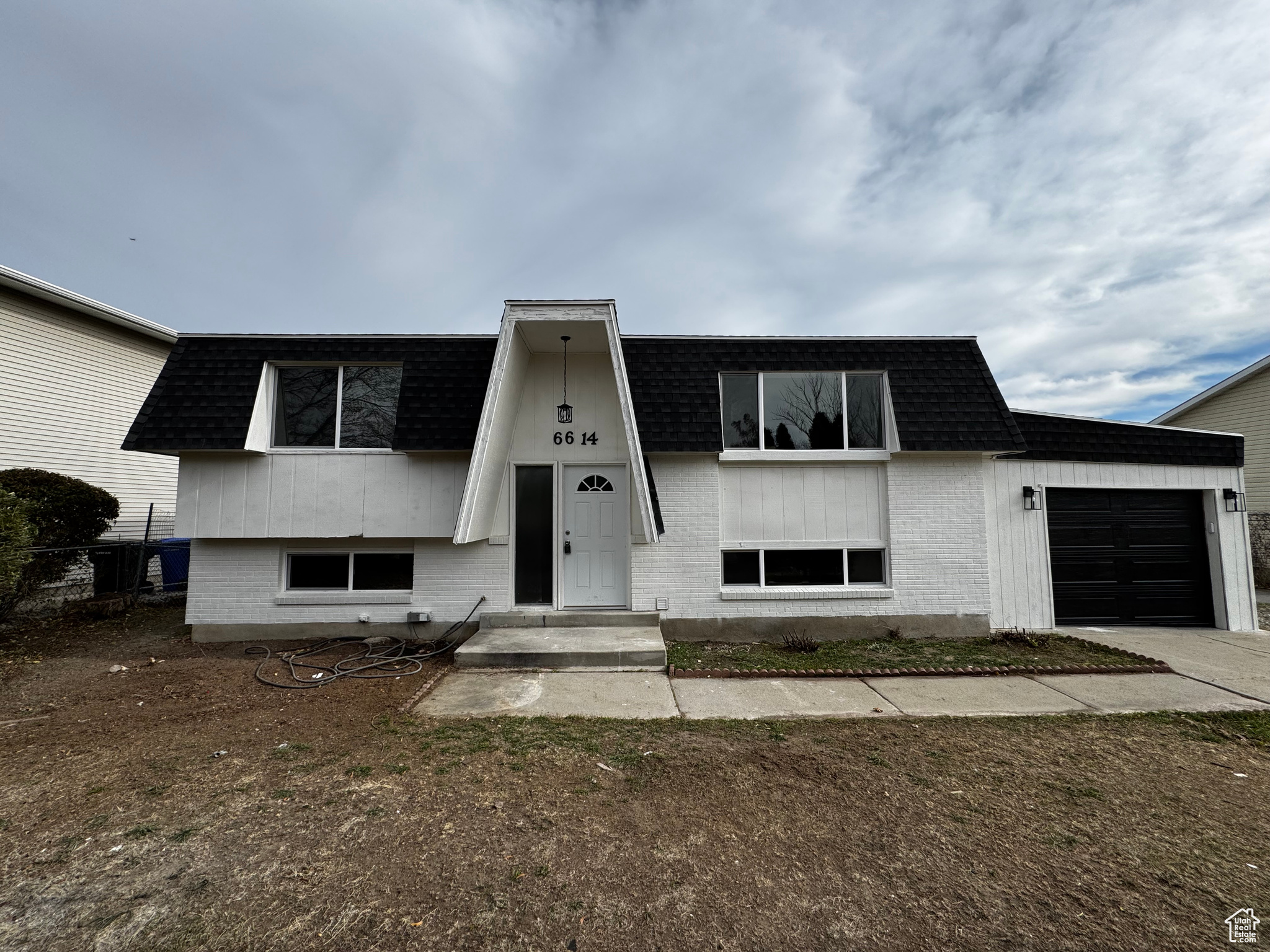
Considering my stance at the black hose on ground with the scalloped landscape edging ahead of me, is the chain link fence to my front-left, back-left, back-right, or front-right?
back-left

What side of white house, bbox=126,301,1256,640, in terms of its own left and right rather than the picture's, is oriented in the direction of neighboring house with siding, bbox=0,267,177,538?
right

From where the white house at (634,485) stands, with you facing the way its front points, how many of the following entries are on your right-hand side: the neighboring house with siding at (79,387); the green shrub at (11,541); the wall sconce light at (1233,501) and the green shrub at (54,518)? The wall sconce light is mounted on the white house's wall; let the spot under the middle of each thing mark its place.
3

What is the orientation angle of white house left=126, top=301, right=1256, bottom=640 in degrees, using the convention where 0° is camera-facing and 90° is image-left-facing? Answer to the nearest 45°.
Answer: approximately 0°

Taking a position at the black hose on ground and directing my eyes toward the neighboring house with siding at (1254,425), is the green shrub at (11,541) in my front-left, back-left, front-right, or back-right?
back-left

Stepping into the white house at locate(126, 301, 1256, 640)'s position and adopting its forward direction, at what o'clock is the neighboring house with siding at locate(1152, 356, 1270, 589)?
The neighboring house with siding is roughly at 8 o'clock from the white house.

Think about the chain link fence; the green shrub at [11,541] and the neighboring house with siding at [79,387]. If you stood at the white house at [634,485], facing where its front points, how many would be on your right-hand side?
3

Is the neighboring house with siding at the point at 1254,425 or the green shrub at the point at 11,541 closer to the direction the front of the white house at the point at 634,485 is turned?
the green shrub

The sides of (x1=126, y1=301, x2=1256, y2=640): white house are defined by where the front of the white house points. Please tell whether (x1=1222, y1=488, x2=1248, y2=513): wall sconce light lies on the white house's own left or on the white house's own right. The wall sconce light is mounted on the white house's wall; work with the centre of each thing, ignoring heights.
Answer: on the white house's own left

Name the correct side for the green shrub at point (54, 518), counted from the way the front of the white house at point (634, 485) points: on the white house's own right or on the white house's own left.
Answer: on the white house's own right

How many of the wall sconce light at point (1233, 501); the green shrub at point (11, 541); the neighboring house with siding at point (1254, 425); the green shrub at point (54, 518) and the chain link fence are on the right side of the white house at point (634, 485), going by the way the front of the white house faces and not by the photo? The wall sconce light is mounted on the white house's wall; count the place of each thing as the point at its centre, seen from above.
3

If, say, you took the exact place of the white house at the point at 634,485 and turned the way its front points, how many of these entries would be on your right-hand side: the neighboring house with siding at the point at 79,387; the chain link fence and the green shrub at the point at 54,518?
3

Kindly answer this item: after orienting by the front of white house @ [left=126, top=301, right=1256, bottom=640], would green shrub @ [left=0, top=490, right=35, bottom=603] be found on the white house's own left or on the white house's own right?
on the white house's own right

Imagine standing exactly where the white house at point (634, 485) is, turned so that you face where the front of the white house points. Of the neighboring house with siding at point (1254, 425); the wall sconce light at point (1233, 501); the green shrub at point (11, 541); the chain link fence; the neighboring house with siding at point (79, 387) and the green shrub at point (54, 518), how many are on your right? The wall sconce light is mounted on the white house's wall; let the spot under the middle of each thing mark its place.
4
